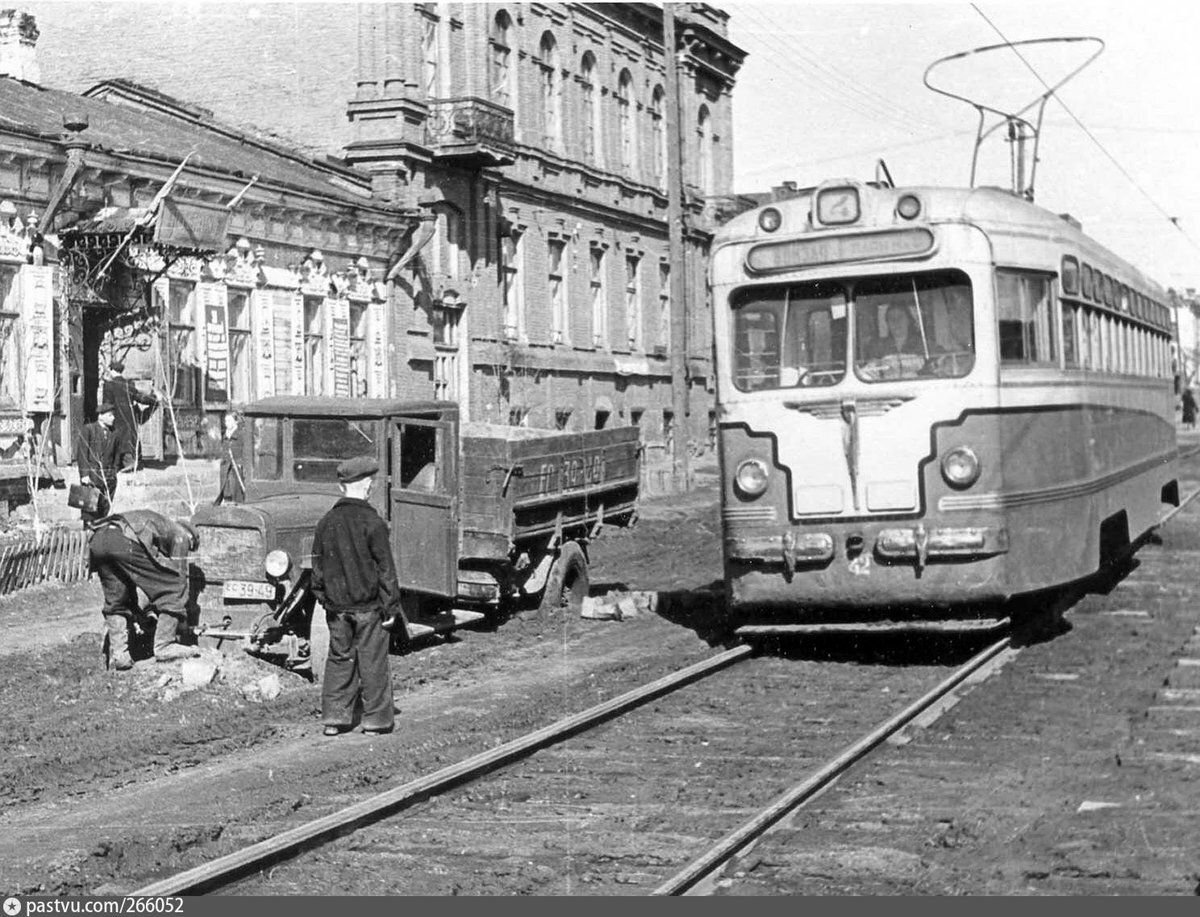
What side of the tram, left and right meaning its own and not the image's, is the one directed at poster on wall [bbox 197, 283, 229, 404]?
right

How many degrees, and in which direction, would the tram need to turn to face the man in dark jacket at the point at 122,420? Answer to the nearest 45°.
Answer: approximately 90° to its right

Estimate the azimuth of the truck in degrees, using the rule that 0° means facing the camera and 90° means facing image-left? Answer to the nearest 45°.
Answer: approximately 45°

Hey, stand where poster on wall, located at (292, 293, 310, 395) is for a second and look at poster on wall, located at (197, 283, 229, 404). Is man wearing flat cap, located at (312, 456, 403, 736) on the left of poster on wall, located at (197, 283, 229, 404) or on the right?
left

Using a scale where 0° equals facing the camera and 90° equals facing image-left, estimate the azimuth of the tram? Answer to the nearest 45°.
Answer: approximately 45°
